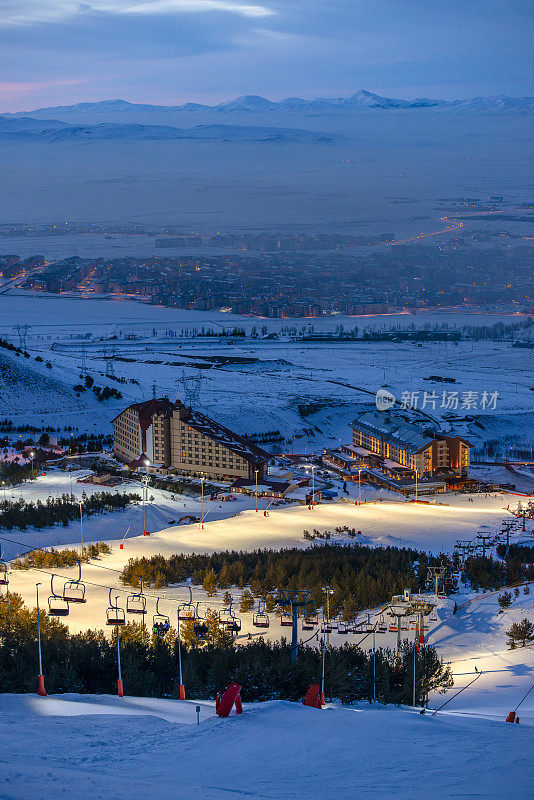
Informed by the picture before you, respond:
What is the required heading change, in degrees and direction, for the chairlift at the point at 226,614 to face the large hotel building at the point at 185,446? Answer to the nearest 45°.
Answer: approximately 135° to its right

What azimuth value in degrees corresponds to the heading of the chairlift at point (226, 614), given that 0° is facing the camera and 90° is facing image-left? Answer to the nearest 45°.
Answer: approximately 45°

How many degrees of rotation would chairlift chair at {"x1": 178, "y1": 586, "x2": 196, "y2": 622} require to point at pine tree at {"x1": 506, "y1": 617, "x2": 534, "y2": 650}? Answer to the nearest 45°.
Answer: approximately 135° to its left

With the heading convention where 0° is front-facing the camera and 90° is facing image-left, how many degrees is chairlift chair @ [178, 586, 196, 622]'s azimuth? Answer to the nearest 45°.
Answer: approximately 45°

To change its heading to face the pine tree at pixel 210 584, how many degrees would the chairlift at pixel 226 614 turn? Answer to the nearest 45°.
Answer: approximately 135° to its right

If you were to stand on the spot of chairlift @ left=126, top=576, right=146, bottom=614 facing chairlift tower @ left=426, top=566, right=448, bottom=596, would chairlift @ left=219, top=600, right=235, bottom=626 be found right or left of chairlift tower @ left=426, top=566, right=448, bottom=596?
right
